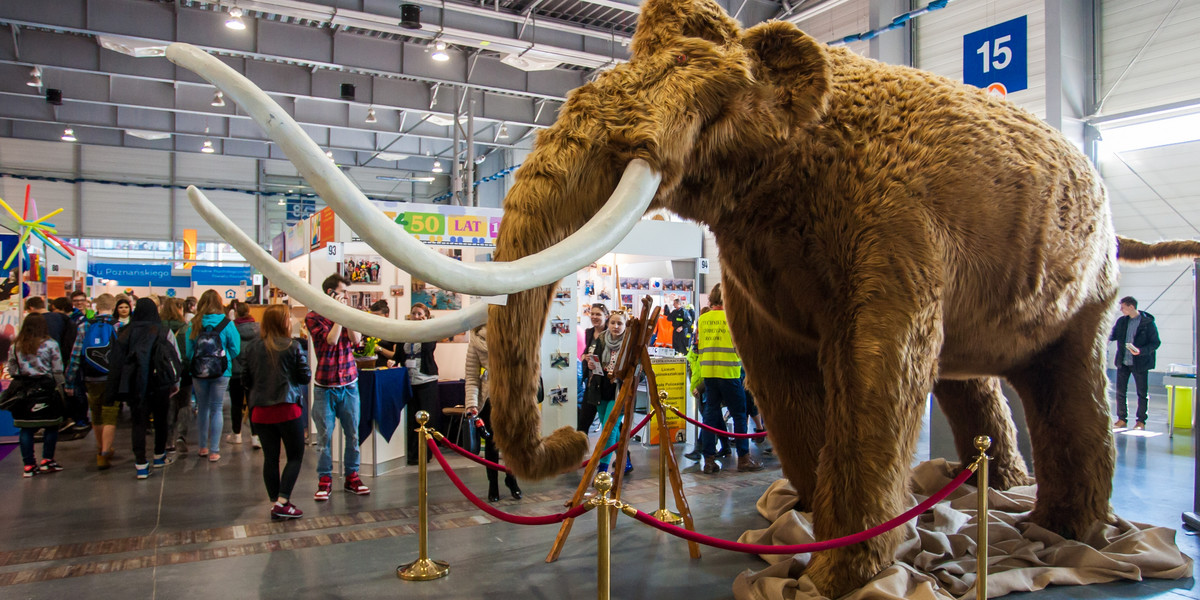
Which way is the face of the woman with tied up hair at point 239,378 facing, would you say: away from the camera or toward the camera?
away from the camera

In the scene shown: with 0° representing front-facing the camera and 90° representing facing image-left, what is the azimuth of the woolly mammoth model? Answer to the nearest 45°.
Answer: approximately 45°

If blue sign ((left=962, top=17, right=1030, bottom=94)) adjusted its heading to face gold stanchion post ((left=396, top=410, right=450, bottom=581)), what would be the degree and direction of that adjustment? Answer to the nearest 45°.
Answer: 0° — it already faces it

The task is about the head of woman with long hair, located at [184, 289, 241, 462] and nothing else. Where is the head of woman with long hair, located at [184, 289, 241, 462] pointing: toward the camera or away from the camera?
away from the camera

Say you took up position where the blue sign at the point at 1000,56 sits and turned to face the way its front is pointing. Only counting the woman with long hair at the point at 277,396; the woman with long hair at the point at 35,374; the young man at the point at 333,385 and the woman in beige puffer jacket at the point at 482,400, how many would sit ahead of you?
4

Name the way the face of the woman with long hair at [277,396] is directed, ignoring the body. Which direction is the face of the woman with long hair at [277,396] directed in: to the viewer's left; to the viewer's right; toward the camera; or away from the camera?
away from the camera
